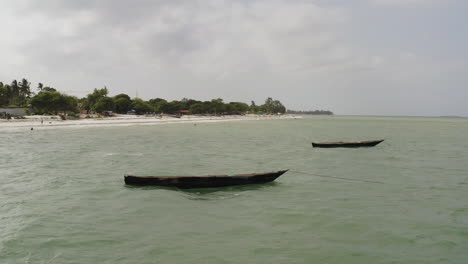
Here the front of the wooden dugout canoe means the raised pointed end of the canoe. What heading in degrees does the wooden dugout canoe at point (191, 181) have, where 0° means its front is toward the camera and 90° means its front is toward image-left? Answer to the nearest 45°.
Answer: approximately 270°
